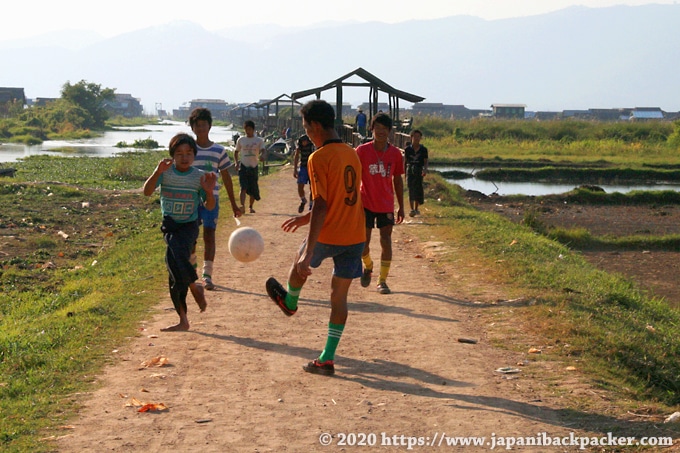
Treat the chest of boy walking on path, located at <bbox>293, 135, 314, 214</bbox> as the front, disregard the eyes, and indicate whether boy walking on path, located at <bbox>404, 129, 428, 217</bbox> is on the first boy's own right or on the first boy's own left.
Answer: on the first boy's own left

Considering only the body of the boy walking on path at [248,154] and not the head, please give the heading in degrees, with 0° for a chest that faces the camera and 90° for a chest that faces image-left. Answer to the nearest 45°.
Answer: approximately 0°

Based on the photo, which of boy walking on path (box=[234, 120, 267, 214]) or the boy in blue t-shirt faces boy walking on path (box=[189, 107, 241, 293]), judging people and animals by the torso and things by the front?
boy walking on path (box=[234, 120, 267, 214])

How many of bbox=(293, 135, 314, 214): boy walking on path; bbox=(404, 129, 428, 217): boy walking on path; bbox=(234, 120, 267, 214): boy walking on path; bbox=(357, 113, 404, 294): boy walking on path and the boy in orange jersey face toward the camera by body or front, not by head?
4

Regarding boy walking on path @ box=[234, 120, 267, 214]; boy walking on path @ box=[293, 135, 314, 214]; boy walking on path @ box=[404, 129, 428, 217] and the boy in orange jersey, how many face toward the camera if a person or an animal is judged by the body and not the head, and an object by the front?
3

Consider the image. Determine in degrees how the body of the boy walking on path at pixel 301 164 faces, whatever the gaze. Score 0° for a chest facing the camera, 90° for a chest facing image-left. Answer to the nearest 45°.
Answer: approximately 0°

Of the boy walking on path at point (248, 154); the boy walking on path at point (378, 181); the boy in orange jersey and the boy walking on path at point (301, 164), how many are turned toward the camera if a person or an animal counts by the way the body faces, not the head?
3

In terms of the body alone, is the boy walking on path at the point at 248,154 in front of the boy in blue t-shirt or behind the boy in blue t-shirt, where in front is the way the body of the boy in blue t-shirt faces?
behind
